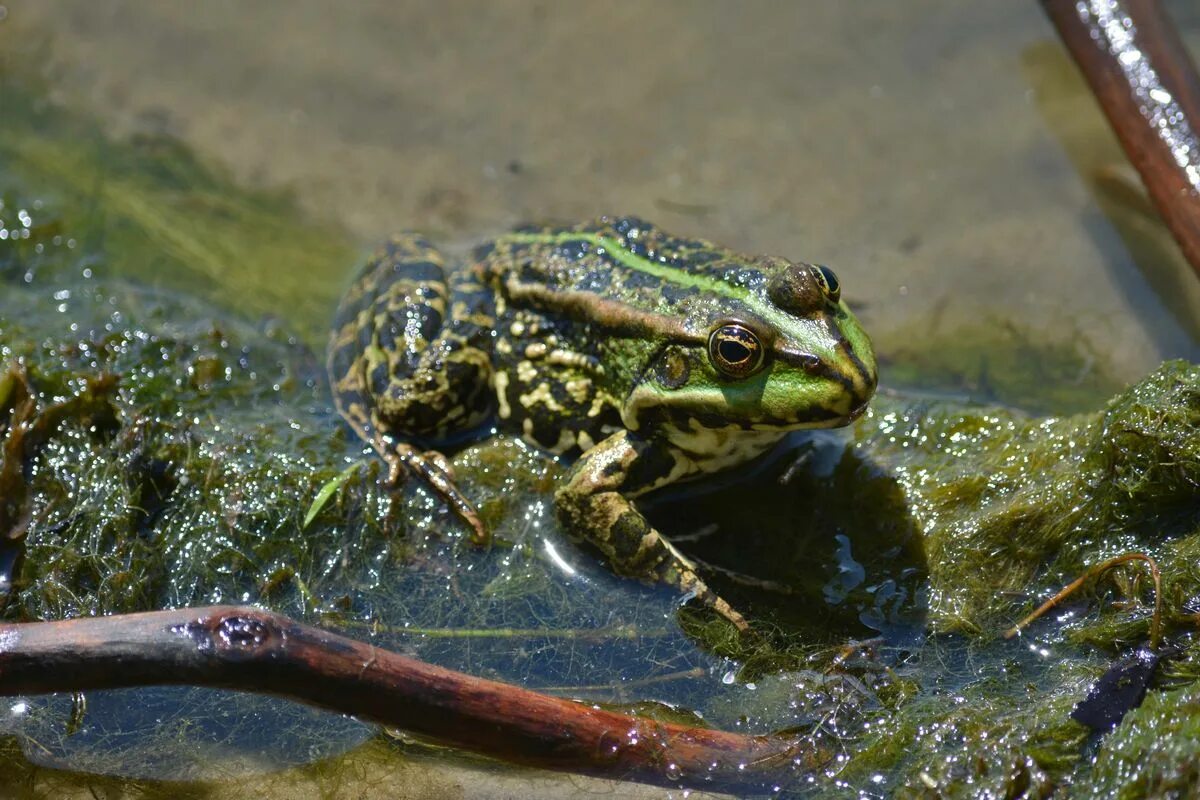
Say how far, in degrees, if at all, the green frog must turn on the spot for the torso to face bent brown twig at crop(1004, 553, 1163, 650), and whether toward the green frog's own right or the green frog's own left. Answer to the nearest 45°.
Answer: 0° — it already faces it

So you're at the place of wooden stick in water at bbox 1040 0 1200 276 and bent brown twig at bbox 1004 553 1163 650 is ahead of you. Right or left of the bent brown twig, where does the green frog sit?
right

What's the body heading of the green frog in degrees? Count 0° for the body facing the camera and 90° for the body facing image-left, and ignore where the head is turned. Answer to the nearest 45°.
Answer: approximately 315°

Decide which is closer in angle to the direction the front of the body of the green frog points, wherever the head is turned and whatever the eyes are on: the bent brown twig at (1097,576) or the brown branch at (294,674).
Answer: the bent brown twig
